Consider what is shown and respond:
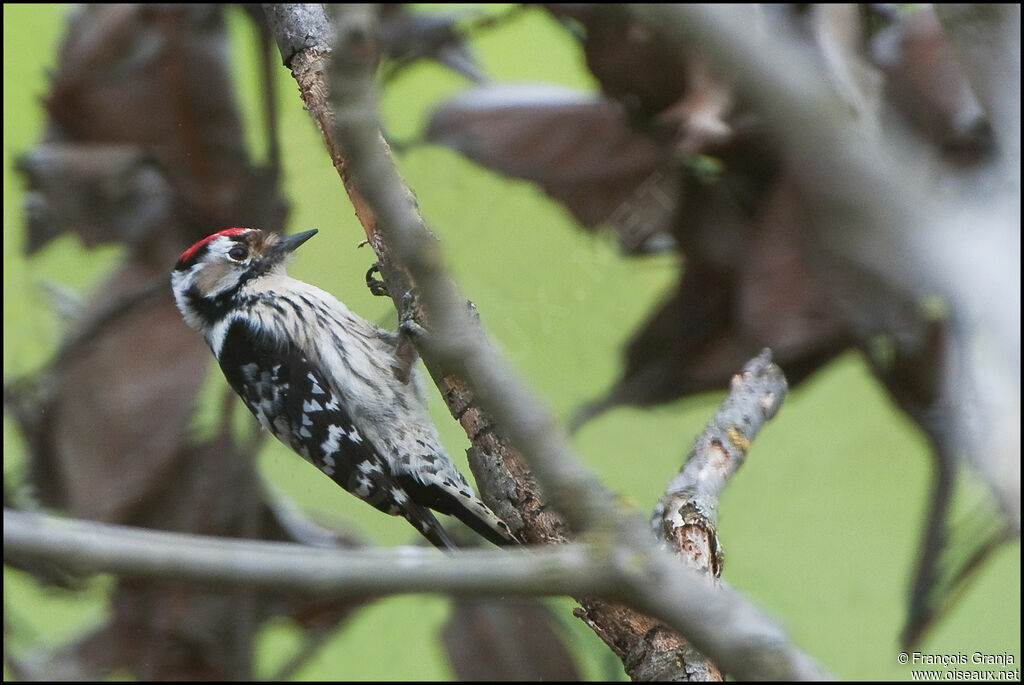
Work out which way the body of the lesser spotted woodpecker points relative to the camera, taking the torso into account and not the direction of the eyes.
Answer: to the viewer's right
